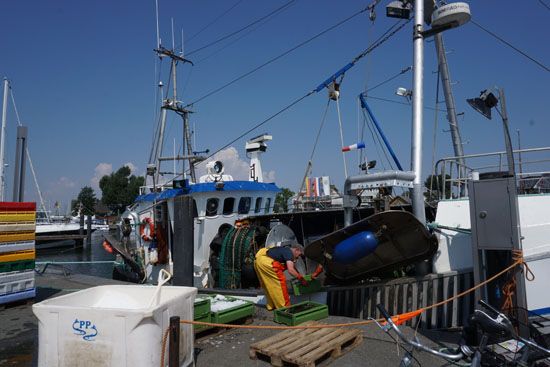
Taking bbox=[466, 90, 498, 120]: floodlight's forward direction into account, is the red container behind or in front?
in front

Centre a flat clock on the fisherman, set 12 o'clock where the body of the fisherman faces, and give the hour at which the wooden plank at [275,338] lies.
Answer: The wooden plank is roughly at 3 o'clock from the fisherman.

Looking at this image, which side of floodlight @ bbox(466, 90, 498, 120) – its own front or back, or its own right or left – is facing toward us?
left

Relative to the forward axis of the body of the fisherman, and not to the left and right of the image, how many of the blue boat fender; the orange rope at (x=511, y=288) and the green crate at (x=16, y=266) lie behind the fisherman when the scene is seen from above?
1

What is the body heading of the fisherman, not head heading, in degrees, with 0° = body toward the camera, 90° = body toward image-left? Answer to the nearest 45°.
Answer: approximately 270°

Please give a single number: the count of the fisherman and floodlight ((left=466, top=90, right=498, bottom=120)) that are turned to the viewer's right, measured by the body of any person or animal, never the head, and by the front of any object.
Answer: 1

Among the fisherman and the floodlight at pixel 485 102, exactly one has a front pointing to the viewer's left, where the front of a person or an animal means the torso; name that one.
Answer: the floodlight

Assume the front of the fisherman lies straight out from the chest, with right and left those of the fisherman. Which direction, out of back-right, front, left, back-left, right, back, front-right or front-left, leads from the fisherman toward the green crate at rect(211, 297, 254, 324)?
back-right

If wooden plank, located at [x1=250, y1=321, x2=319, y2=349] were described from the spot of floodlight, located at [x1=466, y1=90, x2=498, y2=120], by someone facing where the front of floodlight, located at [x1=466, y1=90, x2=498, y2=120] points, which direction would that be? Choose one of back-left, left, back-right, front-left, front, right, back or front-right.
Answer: front-left

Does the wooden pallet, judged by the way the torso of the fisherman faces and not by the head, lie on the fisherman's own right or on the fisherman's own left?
on the fisherman's own right

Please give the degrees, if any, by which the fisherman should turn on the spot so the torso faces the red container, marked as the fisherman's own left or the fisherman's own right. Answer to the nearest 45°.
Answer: approximately 180°

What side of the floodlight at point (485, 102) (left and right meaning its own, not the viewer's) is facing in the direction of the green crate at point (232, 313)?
front

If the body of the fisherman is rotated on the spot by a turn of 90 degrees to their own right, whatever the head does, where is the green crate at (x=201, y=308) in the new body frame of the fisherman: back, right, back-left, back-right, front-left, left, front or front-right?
front-right

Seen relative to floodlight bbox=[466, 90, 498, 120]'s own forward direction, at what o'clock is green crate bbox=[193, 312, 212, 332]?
The green crate is roughly at 11 o'clock from the floodlight.

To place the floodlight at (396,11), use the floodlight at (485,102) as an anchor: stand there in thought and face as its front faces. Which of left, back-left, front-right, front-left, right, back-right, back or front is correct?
front-right

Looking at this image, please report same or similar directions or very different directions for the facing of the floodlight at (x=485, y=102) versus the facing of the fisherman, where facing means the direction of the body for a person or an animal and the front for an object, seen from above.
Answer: very different directions
